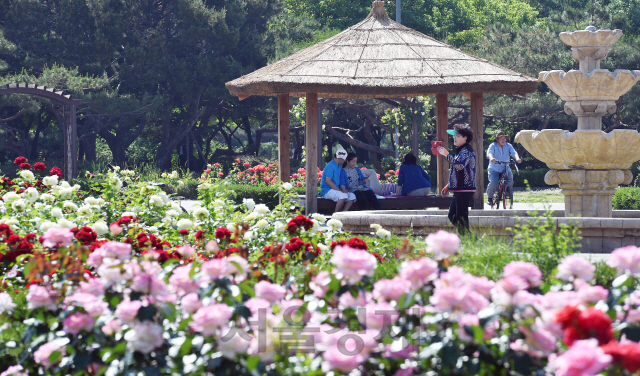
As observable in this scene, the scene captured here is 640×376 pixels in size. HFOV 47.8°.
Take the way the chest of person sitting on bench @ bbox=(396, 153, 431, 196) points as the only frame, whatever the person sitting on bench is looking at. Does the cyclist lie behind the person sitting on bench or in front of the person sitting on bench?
in front

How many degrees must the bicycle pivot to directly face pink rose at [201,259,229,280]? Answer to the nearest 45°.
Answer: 0° — it already faces it

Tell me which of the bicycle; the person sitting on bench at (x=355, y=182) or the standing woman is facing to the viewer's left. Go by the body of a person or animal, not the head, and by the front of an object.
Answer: the standing woman

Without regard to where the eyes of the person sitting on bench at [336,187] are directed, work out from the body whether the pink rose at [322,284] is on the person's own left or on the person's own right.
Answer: on the person's own right

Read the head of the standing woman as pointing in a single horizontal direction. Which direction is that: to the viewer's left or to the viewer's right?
to the viewer's left

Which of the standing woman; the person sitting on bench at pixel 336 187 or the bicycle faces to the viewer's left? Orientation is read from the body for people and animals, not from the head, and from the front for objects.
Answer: the standing woman

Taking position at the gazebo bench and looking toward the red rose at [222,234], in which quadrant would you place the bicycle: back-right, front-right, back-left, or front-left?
back-left

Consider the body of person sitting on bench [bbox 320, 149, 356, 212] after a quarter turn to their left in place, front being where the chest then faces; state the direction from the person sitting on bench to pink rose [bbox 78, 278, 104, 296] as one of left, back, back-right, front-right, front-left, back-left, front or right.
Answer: back-right

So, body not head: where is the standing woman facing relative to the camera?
to the viewer's left

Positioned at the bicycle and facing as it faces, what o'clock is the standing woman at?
The standing woman is roughly at 12 o'clock from the bicycle.

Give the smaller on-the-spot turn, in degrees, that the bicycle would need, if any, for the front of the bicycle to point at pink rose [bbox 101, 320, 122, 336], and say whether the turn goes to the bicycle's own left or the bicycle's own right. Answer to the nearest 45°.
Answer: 0° — it already faces it

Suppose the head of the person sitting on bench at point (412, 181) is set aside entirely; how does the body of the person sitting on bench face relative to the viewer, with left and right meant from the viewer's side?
facing away from the viewer
